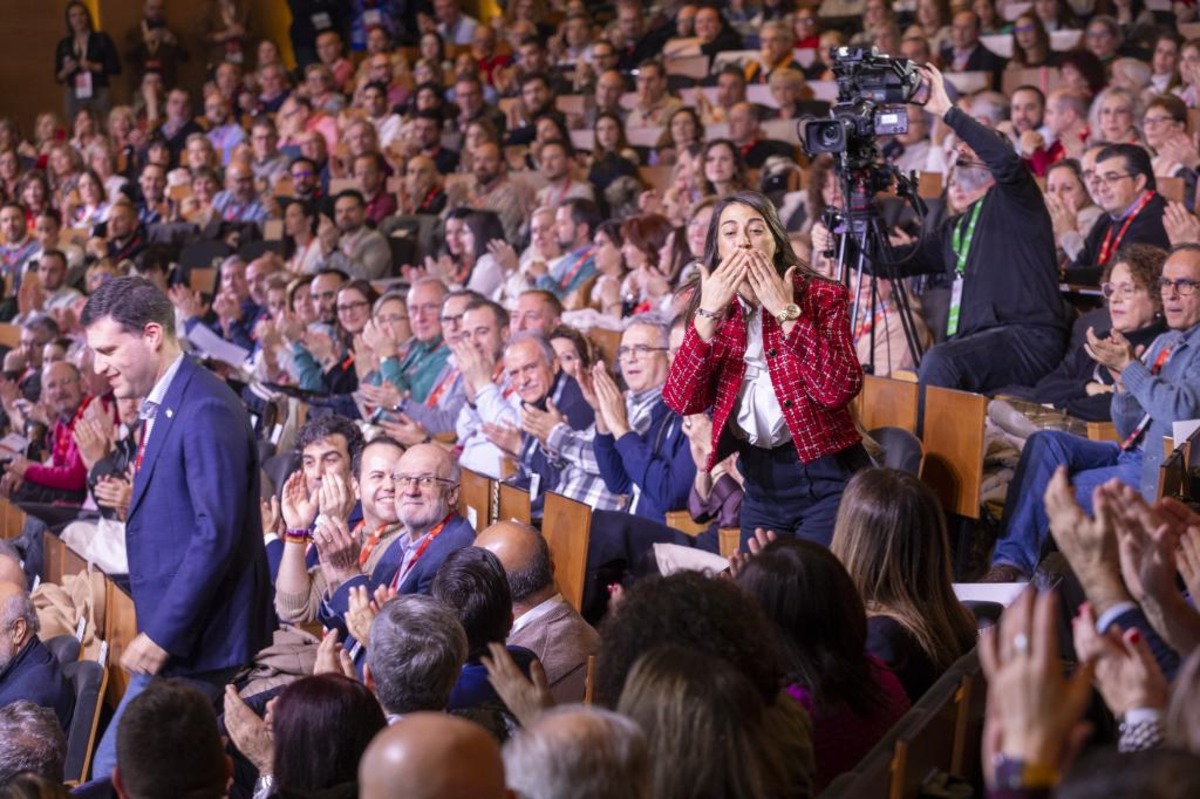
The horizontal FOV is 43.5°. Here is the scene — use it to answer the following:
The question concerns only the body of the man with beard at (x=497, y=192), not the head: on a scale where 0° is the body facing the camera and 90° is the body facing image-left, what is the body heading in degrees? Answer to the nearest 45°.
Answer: approximately 45°

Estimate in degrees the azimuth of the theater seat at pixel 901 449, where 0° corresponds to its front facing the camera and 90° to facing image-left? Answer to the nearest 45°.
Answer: approximately 45°

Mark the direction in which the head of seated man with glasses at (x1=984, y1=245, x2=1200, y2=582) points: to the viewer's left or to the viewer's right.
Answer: to the viewer's left

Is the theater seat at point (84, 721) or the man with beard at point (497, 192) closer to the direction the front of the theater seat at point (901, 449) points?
the theater seat

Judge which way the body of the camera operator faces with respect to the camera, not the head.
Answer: to the viewer's left

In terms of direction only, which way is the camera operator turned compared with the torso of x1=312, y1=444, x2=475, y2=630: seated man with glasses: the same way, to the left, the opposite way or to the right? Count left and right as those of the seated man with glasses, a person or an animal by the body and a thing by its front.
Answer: to the right

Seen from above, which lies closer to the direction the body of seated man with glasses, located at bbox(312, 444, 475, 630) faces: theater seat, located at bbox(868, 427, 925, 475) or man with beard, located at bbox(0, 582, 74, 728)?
the man with beard

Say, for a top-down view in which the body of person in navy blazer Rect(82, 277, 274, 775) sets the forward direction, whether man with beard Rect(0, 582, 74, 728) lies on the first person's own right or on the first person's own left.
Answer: on the first person's own right
